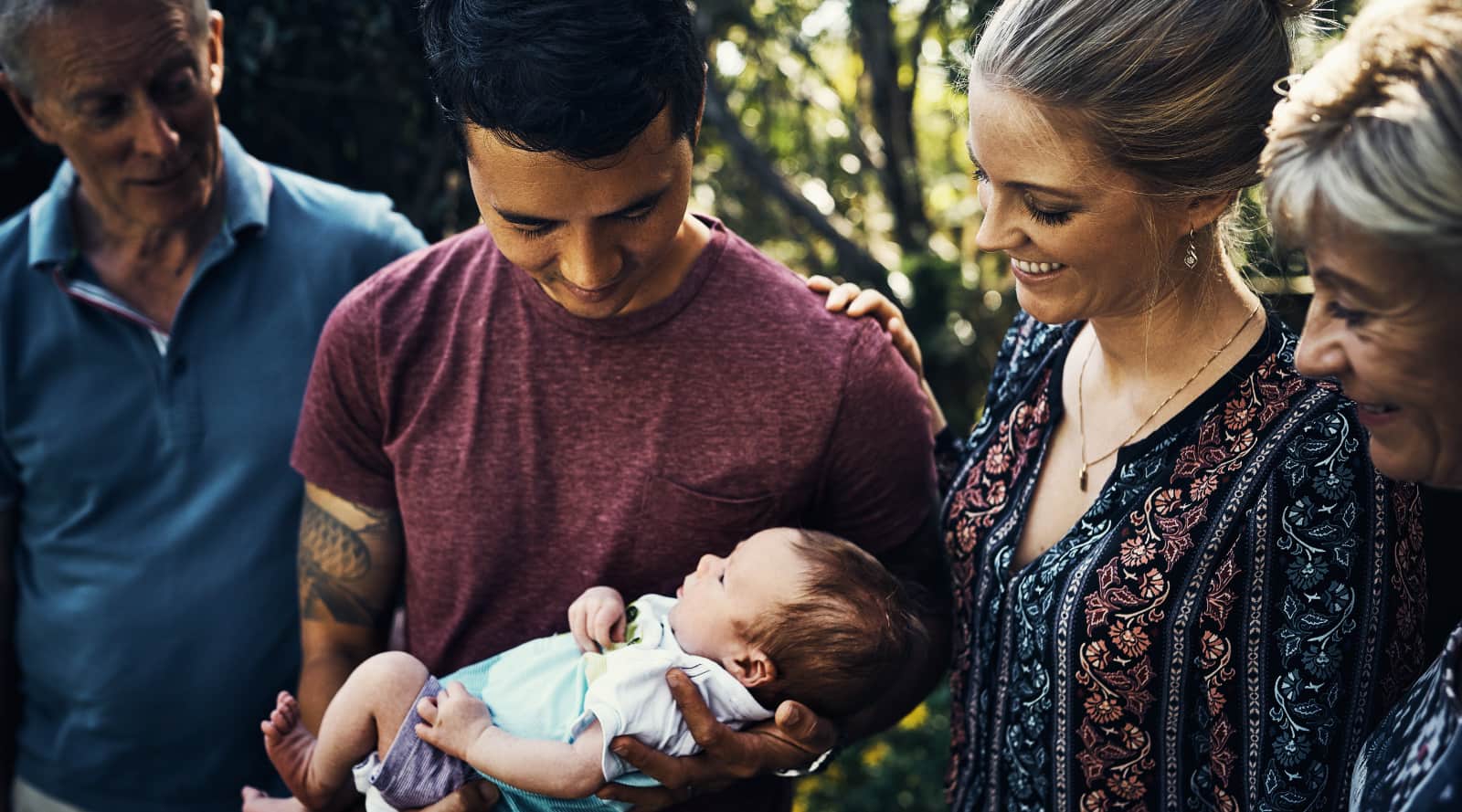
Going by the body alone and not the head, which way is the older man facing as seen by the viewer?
toward the camera

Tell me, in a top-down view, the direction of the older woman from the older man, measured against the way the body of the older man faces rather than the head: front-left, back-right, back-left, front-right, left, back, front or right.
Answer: front-left

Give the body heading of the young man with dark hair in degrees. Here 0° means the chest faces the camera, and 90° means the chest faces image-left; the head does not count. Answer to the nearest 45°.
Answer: approximately 0°

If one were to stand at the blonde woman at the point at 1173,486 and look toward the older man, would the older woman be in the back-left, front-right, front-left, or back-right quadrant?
back-left

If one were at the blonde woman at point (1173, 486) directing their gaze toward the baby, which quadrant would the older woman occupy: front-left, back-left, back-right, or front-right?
back-left

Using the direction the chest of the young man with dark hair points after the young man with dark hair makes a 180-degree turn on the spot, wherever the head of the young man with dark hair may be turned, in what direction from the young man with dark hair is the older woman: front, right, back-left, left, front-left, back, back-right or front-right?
back-right

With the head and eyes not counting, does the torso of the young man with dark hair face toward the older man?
no

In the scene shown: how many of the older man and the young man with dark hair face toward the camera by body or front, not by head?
2

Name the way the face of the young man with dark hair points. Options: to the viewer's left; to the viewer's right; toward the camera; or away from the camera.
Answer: toward the camera

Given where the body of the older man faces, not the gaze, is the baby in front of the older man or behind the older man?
in front

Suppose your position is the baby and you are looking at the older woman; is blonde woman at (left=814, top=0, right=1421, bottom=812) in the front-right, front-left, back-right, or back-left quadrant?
front-left

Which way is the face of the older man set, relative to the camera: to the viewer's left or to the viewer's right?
to the viewer's right

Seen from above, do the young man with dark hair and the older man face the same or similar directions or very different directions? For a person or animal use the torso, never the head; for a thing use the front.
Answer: same or similar directions

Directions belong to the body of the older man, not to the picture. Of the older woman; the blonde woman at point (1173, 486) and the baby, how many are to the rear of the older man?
0

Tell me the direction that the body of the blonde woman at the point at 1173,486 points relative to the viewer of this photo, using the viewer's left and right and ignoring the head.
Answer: facing the viewer and to the left of the viewer

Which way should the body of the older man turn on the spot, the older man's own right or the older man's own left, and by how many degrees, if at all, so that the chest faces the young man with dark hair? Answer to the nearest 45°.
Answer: approximately 45° to the older man's own left
